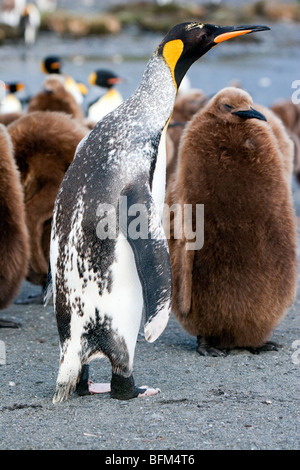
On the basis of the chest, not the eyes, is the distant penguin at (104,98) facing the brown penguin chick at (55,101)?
no

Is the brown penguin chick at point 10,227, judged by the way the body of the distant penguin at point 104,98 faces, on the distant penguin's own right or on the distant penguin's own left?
on the distant penguin's own right

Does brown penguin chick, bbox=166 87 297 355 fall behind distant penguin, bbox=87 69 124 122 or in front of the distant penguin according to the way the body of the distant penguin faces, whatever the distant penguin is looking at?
in front

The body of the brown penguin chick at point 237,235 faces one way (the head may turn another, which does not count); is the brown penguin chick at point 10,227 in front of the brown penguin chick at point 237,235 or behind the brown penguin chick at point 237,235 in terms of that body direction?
behind

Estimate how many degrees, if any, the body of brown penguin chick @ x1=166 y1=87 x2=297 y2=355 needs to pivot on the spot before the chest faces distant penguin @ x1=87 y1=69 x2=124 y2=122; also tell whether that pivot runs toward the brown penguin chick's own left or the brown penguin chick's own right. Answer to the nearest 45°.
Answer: approximately 135° to the brown penguin chick's own left

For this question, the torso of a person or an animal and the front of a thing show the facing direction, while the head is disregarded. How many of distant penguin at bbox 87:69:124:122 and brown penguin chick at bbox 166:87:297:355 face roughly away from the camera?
0

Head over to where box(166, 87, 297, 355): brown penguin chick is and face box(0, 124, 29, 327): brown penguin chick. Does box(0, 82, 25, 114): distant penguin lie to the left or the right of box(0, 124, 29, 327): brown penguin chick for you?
right

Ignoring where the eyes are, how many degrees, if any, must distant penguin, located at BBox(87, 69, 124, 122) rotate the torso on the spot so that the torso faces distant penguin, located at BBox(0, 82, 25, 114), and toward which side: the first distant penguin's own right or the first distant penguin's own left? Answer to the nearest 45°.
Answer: approximately 180°

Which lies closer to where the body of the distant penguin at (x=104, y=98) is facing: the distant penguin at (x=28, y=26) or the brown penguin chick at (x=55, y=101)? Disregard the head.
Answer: the brown penguin chick

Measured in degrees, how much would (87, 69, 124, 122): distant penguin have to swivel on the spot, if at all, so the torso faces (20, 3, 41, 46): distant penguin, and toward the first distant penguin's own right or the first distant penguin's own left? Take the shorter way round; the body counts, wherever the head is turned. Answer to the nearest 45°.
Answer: approximately 135° to the first distant penguin's own left

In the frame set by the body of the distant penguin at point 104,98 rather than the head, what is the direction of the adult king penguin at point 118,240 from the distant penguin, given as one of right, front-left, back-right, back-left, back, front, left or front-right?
front-right

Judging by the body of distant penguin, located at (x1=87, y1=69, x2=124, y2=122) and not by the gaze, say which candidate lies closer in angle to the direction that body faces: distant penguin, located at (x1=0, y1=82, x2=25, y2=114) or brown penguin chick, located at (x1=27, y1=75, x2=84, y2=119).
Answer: the brown penguin chick

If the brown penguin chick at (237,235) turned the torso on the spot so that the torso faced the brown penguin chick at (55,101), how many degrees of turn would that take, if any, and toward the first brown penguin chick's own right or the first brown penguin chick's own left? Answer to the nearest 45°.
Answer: approximately 180°

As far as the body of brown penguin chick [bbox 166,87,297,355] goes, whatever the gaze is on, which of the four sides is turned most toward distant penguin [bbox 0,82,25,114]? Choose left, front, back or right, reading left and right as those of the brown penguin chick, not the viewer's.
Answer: back

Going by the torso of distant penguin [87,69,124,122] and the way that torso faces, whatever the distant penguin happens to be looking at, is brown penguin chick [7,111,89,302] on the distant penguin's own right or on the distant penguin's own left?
on the distant penguin's own right

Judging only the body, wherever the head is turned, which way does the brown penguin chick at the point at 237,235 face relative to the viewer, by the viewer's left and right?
facing the viewer and to the right of the viewer
